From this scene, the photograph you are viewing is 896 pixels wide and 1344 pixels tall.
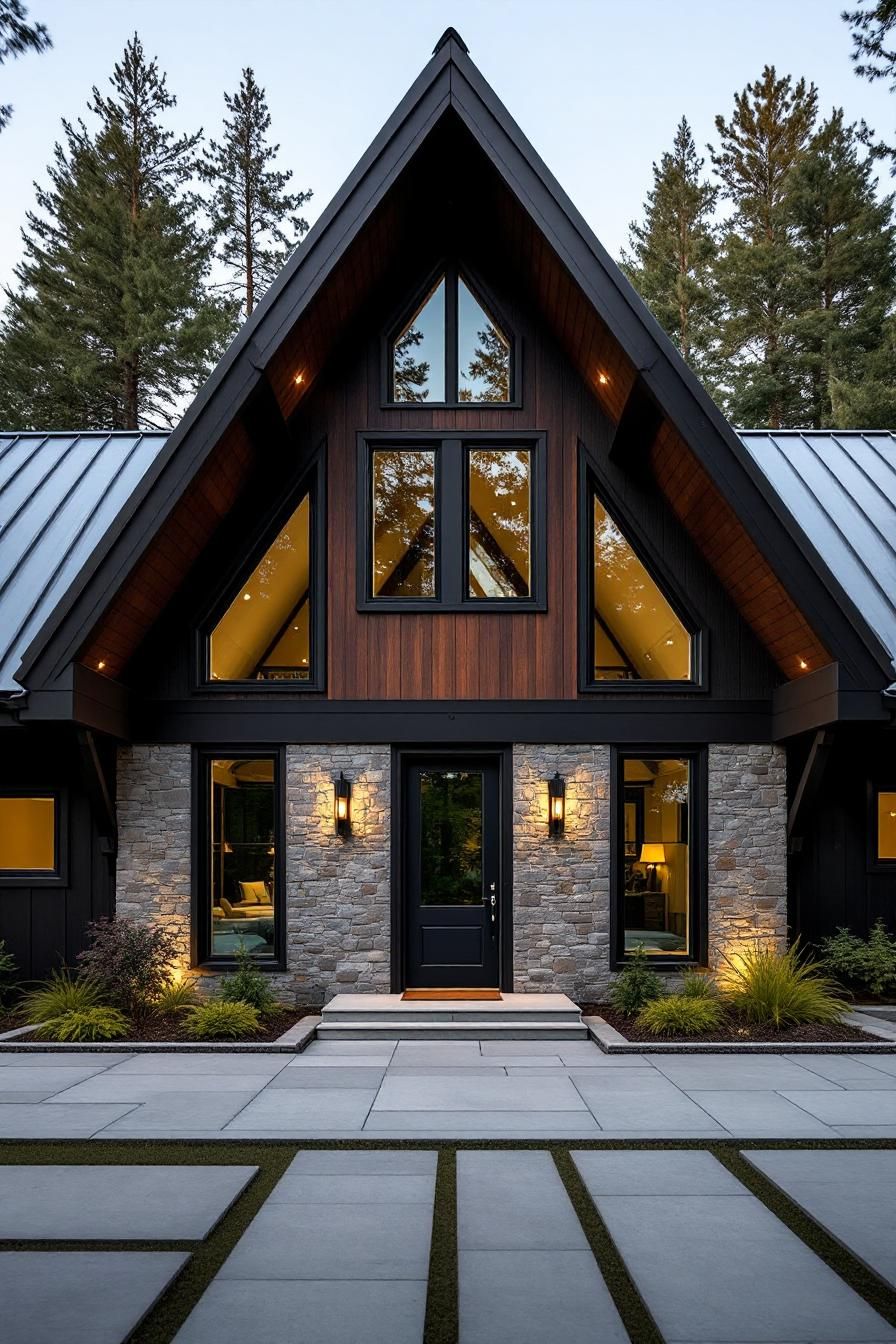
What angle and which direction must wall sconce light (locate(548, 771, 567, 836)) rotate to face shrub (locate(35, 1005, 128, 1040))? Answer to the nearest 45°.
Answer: approximately 45° to its right

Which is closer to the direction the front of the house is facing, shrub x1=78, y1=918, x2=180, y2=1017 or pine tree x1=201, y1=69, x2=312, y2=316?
the shrub

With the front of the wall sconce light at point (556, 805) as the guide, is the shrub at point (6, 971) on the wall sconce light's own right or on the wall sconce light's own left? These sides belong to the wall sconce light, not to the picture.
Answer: on the wall sconce light's own right

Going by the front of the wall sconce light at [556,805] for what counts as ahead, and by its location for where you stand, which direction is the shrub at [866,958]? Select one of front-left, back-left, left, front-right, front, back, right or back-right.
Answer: left

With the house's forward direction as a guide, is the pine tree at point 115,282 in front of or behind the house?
behind

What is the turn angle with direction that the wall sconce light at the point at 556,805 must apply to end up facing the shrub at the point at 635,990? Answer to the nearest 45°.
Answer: approximately 45° to its left

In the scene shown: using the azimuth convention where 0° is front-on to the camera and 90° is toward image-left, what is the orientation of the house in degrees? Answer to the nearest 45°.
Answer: approximately 0°
